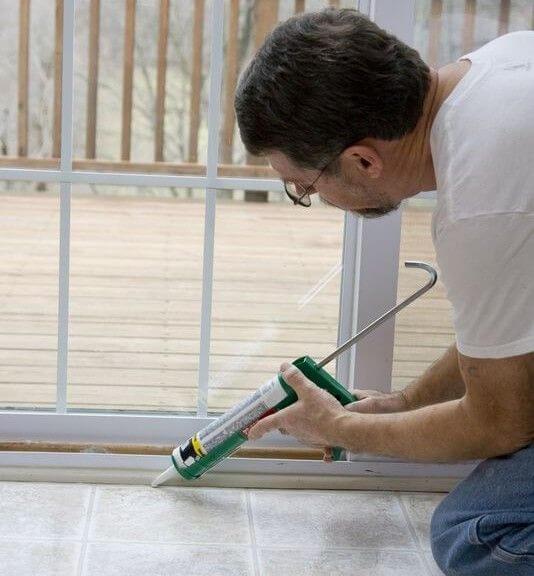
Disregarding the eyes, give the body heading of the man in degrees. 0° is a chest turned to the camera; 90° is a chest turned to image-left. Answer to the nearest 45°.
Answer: approximately 90°

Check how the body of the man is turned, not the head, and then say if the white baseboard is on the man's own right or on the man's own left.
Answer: on the man's own right

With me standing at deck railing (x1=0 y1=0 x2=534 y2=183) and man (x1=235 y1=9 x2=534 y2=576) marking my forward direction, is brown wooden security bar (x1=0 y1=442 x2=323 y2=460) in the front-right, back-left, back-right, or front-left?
front-right

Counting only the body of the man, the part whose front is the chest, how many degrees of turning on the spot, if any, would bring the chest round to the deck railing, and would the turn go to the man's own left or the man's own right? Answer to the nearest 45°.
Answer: approximately 45° to the man's own right

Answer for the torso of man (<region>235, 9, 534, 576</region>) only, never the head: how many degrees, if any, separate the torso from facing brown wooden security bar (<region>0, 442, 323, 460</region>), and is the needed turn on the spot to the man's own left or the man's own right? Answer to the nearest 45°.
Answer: approximately 45° to the man's own right

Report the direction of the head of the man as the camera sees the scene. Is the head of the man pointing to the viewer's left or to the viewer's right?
to the viewer's left
